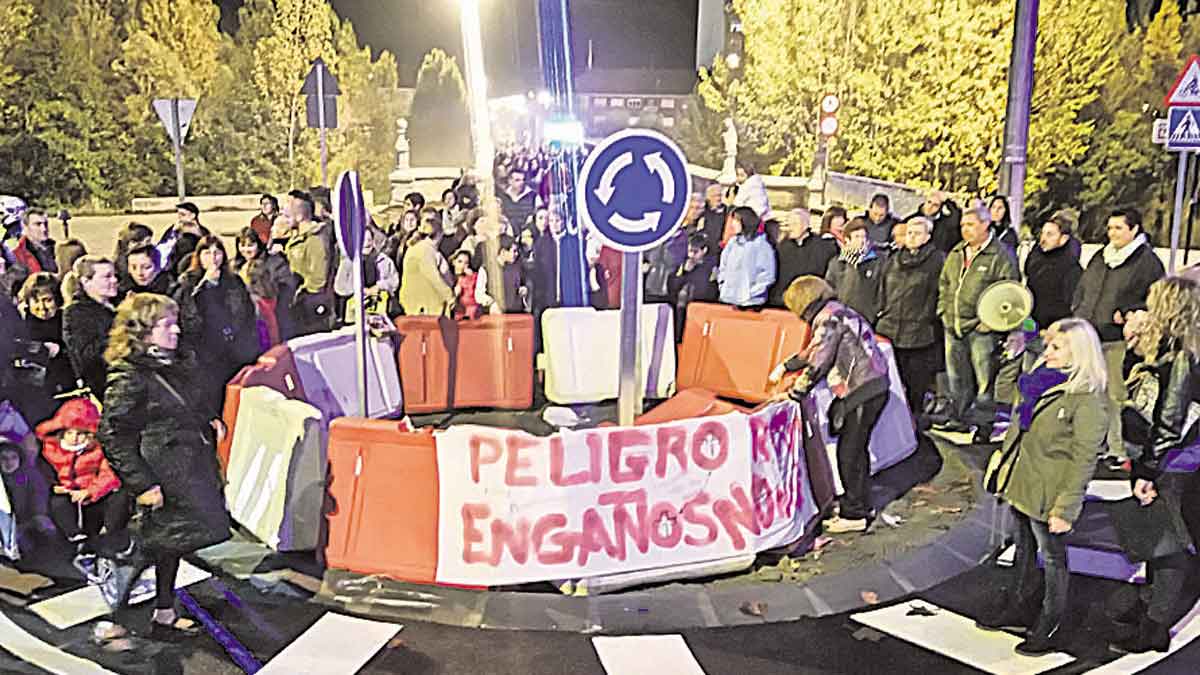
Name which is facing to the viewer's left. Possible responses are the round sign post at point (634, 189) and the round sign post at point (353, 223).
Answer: the round sign post at point (353, 223)

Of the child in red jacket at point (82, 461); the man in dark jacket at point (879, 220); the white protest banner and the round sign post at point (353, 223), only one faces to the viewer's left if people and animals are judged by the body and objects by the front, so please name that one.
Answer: the round sign post

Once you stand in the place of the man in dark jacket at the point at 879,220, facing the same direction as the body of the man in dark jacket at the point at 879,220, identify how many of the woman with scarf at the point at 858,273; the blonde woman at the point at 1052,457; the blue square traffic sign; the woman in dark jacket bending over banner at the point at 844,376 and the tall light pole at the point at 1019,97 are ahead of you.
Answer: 3

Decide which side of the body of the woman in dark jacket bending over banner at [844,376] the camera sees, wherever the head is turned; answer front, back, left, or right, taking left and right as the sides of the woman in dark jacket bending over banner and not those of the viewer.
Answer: left

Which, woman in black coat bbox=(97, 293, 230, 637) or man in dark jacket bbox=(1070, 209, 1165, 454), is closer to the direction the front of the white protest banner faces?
the woman in black coat

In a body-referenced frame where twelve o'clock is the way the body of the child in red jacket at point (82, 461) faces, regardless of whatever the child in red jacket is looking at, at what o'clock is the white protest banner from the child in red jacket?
The white protest banner is roughly at 10 o'clock from the child in red jacket.

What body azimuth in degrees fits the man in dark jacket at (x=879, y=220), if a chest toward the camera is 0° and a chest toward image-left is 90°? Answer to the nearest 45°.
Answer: approximately 0°

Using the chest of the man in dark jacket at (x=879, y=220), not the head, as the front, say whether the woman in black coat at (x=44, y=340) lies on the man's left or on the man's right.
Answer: on the man's right

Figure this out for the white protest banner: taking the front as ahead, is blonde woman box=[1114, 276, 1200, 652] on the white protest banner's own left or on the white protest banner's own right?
on the white protest banner's own left
